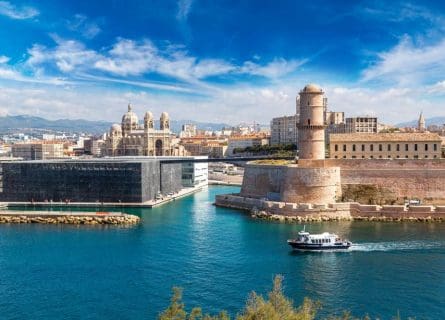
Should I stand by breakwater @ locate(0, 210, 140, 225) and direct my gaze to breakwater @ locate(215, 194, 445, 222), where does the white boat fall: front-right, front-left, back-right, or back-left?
front-right

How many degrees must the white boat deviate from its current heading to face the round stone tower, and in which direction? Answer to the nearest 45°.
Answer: approximately 90° to its right

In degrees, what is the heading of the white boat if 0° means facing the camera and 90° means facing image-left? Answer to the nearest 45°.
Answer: approximately 90°

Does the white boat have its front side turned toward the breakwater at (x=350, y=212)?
no

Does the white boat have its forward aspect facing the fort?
no

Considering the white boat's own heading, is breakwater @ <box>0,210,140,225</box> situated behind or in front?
in front
